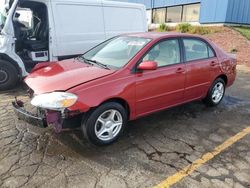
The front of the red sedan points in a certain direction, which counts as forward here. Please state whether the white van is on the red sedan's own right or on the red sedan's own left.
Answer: on the red sedan's own right

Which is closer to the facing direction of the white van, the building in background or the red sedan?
the red sedan

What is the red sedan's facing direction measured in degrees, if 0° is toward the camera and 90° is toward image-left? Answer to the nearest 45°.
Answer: approximately 45°

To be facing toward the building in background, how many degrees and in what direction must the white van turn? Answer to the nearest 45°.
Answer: approximately 180°
